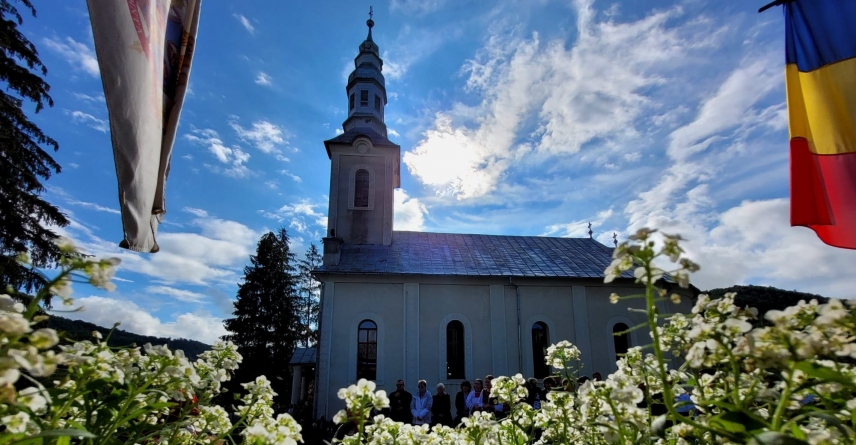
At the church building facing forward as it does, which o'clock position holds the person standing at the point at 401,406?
The person standing is roughly at 9 o'clock from the church building.

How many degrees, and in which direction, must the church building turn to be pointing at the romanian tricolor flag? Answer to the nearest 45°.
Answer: approximately 135° to its left

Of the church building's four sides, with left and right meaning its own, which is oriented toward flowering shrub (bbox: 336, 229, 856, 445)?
left

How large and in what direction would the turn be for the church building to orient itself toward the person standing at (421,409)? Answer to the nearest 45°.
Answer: approximately 90° to its left

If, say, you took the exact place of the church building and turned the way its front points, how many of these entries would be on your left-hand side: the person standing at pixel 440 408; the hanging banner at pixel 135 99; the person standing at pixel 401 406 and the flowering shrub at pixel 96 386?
4

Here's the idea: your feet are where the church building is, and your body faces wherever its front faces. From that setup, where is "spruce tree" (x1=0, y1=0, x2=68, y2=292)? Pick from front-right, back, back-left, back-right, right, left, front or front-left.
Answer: front-left

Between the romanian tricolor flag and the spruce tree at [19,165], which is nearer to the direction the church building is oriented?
the spruce tree

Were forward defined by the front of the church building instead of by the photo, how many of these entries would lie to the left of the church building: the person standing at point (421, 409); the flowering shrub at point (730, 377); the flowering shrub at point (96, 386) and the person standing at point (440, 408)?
4

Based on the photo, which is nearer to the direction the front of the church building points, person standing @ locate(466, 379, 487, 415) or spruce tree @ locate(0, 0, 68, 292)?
the spruce tree

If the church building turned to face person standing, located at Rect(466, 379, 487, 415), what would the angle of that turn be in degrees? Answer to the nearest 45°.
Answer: approximately 90° to its left

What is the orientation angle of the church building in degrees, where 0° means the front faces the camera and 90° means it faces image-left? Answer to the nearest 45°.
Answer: approximately 90°

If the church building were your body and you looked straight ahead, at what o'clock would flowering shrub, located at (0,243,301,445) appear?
The flowering shrub is roughly at 9 o'clock from the church building.
